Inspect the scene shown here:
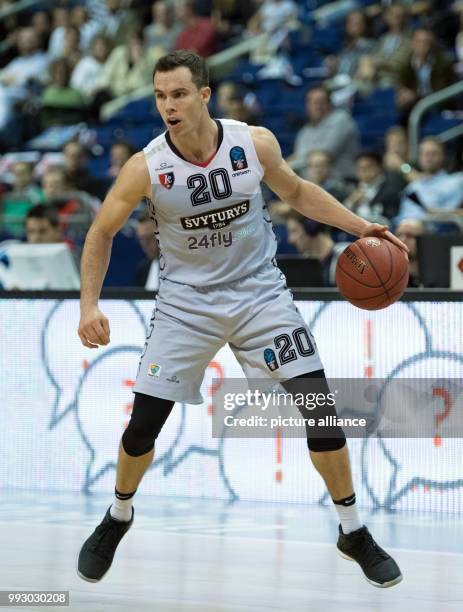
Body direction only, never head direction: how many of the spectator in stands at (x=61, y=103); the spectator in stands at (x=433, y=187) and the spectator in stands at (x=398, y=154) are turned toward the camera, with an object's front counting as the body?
3

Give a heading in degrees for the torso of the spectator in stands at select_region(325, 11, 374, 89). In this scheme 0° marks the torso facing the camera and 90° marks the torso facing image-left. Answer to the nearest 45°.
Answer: approximately 45°

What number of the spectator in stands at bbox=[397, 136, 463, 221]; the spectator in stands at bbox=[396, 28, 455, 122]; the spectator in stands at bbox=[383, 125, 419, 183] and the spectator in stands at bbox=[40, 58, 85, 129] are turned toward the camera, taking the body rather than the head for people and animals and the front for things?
4

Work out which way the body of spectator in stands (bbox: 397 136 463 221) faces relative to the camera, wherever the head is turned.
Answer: toward the camera

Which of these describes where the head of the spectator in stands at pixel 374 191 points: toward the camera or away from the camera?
toward the camera

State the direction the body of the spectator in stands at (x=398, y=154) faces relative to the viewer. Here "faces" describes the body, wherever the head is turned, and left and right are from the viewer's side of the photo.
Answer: facing the viewer

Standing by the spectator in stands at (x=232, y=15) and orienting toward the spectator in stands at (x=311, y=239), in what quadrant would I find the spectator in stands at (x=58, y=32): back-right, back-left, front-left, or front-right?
back-right

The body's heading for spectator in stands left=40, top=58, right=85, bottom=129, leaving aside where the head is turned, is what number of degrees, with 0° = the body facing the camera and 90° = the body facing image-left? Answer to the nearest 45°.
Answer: approximately 0°

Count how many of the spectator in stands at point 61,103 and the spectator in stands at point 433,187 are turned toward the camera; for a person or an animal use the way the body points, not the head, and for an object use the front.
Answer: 2

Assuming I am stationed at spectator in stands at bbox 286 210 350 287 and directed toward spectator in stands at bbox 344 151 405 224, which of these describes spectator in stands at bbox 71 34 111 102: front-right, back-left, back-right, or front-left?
front-left

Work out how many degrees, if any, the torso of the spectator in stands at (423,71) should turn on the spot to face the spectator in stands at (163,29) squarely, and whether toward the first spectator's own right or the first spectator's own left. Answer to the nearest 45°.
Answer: approximately 135° to the first spectator's own right

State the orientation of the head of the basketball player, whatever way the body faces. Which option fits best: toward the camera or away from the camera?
toward the camera

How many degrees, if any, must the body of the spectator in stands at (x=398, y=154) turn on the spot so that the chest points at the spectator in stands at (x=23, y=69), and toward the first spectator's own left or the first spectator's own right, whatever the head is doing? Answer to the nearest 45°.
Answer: approximately 135° to the first spectator's own right
